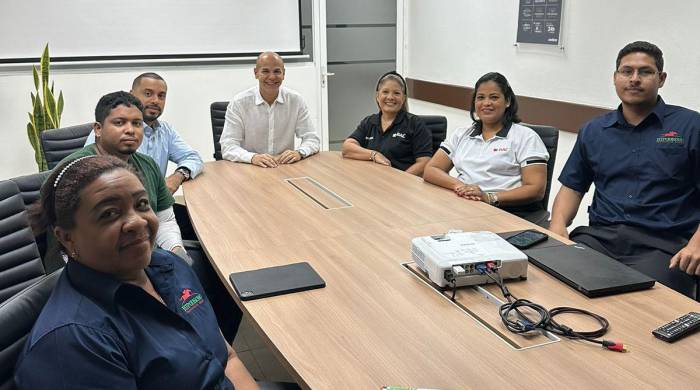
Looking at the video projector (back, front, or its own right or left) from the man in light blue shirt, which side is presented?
front

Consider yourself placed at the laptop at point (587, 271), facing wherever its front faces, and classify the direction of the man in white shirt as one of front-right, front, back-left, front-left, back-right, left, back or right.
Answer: left

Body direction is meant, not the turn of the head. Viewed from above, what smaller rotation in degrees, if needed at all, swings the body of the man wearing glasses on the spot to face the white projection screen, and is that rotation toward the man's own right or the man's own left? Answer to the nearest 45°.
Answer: approximately 90° to the man's own right

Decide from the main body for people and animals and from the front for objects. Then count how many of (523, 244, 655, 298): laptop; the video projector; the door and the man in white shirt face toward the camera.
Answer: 2

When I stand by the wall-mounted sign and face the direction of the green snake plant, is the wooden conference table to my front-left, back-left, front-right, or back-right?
front-left

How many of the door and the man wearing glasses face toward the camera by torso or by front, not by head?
2

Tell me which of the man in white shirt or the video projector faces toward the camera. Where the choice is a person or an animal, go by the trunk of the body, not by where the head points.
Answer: the man in white shirt

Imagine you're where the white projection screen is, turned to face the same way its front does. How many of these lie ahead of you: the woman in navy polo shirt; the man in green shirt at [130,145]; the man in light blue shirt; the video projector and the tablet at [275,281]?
5

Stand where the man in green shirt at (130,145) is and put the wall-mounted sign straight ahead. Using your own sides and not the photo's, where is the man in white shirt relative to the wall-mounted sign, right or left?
left

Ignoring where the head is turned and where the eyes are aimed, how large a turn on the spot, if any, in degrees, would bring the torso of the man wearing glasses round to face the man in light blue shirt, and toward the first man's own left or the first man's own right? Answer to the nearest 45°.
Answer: approximately 90° to the first man's own right

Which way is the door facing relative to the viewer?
toward the camera

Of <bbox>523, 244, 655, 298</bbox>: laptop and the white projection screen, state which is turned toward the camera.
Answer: the white projection screen

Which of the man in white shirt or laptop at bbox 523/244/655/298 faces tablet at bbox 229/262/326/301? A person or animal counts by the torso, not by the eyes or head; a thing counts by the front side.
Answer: the man in white shirt

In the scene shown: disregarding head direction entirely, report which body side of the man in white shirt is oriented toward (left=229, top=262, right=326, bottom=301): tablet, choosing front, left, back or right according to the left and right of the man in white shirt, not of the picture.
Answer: front

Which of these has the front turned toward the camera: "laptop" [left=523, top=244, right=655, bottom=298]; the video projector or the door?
the door

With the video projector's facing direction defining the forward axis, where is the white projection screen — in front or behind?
in front

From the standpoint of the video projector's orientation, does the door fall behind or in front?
in front

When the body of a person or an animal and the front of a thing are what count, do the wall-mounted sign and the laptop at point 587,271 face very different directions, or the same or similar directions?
very different directions

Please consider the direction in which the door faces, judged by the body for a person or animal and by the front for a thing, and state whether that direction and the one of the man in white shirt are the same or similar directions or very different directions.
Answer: same or similar directions
